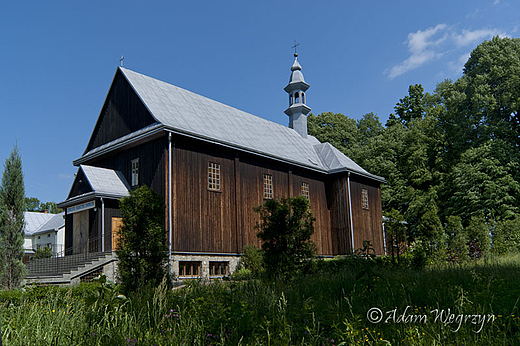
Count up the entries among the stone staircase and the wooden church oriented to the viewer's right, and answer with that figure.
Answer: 0

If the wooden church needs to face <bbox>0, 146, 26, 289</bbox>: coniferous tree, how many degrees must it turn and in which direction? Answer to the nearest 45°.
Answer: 0° — it already faces it

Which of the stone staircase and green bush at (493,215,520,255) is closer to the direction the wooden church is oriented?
the stone staircase

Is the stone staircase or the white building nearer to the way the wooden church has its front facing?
the stone staircase

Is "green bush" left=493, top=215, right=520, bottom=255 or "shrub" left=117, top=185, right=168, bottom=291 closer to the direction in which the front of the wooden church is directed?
the shrub

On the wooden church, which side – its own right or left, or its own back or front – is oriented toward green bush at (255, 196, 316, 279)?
left

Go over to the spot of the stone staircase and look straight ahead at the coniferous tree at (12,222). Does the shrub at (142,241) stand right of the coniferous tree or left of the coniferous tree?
left

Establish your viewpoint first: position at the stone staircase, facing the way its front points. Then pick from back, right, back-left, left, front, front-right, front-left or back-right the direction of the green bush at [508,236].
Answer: back-left

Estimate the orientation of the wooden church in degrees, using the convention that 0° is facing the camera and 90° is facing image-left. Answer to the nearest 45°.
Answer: approximately 45°

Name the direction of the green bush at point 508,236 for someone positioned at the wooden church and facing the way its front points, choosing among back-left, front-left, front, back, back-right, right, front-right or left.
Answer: back-left

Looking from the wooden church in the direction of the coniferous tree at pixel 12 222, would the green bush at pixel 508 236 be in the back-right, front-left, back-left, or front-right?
back-left
